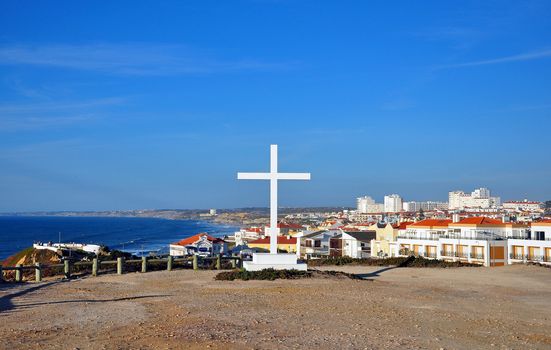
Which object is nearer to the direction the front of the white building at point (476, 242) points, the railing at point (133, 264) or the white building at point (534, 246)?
the railing

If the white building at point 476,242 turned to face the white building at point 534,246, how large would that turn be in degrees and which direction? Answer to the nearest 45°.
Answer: approximately 90° to its left

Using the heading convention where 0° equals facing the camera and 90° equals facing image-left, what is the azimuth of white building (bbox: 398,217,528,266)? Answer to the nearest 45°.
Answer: approximately 45°

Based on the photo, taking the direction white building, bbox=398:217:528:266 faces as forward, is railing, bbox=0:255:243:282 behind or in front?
in front
